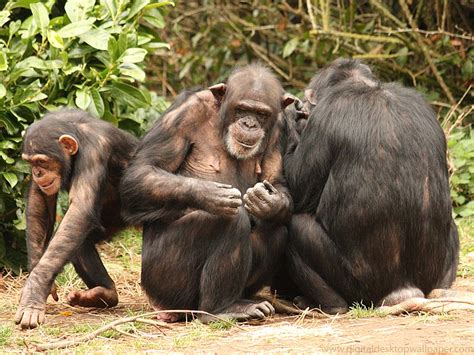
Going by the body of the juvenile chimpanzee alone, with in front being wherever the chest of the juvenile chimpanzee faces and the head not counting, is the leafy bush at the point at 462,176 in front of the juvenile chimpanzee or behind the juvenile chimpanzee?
behind

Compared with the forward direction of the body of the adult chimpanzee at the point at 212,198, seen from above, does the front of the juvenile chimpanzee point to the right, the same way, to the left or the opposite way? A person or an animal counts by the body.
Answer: to the right

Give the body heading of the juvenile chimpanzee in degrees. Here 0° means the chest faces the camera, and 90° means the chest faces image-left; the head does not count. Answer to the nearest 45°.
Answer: approximately 45°

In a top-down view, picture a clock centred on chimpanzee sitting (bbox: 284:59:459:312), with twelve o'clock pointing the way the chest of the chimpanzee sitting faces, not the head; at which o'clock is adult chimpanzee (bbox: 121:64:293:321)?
The adult chimpanzee is roughly at 10 o'clock from the chimpanzee sitting.

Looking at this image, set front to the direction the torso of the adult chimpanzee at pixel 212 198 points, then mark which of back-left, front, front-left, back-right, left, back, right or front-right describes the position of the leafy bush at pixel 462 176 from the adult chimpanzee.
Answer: left

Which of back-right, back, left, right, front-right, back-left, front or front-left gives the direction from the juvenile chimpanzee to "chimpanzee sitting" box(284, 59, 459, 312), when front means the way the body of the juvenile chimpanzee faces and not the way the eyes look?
back-left

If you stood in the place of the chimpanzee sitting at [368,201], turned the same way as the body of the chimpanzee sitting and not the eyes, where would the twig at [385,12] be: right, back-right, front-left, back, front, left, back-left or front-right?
front-right

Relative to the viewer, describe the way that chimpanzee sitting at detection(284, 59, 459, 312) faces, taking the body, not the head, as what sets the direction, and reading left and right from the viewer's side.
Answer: facing away from the viewer and to the left of the viewer

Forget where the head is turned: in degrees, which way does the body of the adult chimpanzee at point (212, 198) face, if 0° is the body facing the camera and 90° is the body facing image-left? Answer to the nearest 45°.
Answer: approximately 315°

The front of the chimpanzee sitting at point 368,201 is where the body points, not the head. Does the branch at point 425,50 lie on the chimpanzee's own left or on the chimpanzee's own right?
on the chimpanzee's own right

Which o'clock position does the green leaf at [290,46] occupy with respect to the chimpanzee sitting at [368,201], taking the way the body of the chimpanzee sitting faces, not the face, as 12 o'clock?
The green leaf is roughly at 1 o'clock from the chimpanzee sitting.

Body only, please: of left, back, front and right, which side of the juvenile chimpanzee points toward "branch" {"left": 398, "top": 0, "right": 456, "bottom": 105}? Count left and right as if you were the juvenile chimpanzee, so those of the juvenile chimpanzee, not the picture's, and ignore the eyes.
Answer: back

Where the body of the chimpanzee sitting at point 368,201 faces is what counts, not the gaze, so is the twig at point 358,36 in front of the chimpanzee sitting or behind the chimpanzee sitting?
in front

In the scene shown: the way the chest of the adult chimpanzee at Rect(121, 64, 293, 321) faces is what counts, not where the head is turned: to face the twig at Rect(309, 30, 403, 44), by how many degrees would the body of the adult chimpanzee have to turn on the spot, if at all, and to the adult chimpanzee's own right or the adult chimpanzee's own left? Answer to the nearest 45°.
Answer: approximately 135° to the adult chimpanzee's own left

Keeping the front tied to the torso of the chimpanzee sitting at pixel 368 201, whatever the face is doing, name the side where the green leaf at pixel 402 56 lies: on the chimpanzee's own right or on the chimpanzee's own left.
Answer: on the chimpanzee's own right
